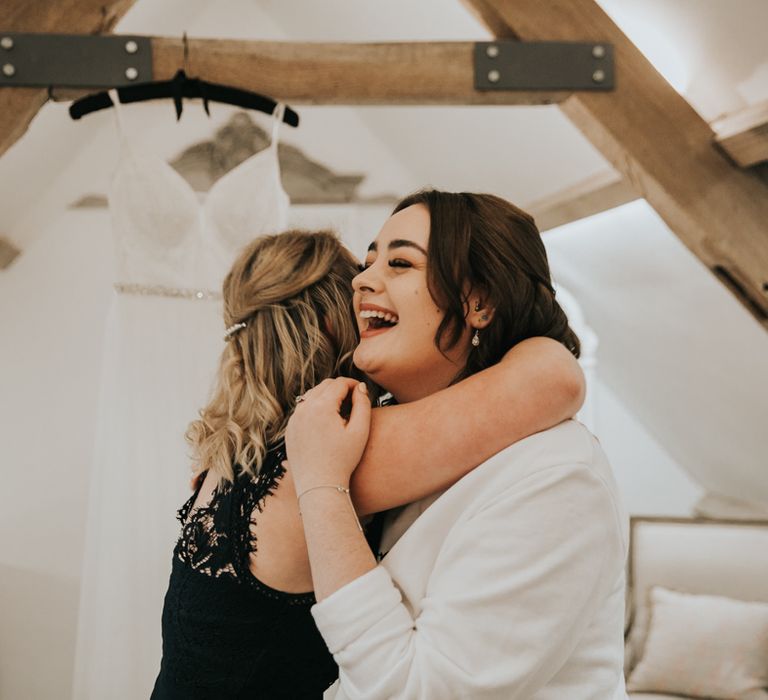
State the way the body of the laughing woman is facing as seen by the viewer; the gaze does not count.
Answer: to the viewer's left

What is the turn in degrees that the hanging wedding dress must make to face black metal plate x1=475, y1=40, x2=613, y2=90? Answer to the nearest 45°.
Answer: approximately 45° to its left

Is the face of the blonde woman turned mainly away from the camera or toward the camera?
away from the camera

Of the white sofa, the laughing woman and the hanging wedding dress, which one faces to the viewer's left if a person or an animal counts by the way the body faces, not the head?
the laughing woman

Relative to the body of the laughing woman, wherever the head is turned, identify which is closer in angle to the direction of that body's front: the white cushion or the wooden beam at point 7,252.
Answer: the wooden beam

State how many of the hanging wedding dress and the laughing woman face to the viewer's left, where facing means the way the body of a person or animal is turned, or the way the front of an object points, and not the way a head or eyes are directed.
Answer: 1

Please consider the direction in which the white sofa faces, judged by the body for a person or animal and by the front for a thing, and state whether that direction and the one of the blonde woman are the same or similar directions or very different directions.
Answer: very different directions

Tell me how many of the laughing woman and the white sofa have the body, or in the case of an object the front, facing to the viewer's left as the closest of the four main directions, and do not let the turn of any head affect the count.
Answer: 1

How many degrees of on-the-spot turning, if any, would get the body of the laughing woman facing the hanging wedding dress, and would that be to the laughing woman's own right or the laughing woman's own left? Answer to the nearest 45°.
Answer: approximately 45° to the laughing woman's own right
